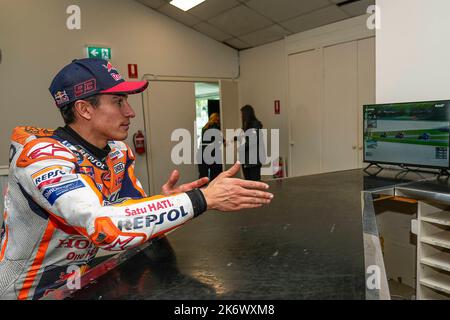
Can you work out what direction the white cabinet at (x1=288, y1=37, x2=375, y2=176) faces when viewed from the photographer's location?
facing the viewer and to the left of the viewer

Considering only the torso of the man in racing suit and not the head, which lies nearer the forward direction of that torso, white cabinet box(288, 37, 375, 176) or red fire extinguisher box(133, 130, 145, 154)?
the white cabinet

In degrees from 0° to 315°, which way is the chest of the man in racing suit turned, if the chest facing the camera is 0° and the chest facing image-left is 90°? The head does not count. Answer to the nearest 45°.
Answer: approximately 270°

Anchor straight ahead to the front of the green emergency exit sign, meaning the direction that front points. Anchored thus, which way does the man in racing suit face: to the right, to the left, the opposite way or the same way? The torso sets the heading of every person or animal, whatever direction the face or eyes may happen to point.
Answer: to the left

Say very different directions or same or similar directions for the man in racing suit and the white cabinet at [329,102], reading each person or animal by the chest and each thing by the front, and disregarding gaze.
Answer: very different directions

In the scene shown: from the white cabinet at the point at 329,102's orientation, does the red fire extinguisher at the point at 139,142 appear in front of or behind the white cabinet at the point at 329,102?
in front

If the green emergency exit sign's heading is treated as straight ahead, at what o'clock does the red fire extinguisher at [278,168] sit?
The red fire extinguisher is roughly at 9 o'clock from the green emergency exit sign.

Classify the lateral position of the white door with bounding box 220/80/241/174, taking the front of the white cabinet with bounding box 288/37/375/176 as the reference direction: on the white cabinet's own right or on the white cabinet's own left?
on the white cabinet's own right

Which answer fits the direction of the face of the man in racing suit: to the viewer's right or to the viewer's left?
to the viewer's right

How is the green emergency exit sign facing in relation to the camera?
toward the camera

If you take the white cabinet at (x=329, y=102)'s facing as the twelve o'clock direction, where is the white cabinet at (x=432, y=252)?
the white cabinet at (x=432, y=252) is roughly at 10 o'clock from the white cabinet at (x=329, y=102).

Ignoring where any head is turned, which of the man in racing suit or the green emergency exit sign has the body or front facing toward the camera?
the green emergency exit sign

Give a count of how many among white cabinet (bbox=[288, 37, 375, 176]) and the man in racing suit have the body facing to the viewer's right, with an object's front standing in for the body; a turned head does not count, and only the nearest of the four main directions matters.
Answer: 1

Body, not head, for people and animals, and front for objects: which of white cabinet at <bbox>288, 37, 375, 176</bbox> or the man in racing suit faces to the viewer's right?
the man in racing suit

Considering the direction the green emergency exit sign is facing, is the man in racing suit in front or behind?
in front

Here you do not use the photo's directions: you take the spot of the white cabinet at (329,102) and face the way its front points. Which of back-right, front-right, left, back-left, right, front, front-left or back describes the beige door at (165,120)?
front-right
